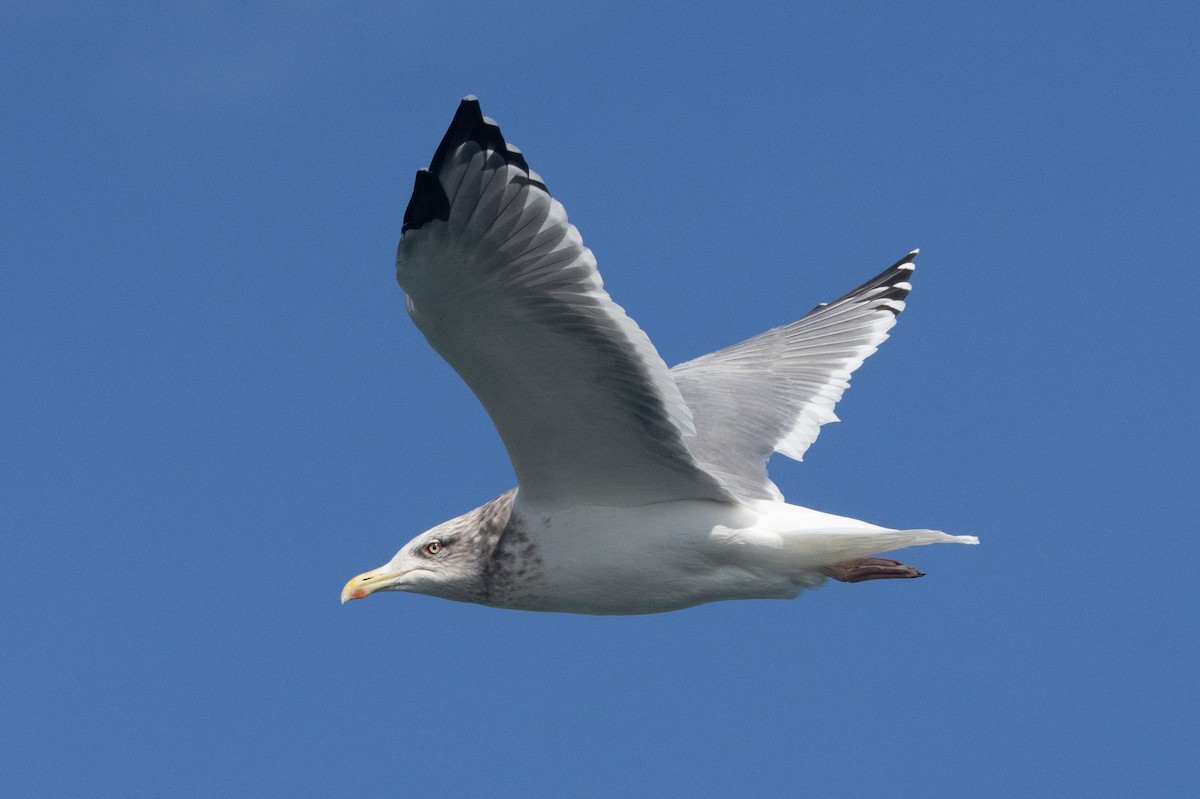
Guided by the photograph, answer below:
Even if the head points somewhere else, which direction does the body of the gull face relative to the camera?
to the viewer's left
